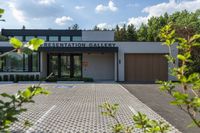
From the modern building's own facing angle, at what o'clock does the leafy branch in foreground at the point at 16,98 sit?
The leafy branch in foreground is roughly at 12 o'clock from the modern building.

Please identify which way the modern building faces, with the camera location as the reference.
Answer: facing the viewer
